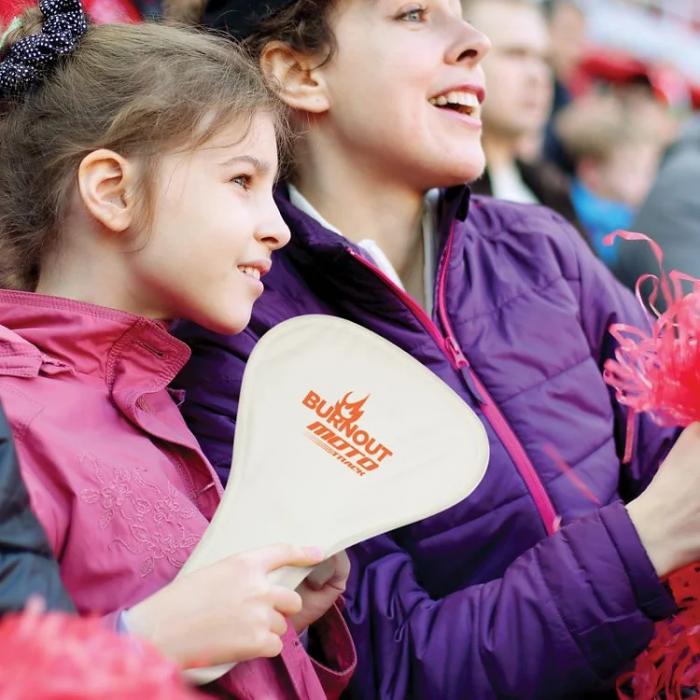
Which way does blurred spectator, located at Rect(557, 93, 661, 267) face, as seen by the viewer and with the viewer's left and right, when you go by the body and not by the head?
facing the viewer and to the right of the viewer

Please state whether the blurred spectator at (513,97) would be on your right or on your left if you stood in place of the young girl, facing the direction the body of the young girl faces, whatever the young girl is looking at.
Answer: on your left

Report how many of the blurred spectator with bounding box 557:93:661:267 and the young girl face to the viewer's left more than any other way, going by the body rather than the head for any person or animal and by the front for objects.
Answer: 0

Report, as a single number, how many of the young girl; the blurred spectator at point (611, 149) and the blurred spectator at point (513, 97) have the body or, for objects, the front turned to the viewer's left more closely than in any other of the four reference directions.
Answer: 0

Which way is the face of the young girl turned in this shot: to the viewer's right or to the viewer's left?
to the viewer's right

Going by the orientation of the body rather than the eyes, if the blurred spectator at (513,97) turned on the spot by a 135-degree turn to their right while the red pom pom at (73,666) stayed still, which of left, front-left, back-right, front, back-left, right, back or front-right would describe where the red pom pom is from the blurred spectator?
left

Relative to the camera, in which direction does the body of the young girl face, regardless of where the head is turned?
to the viewer's right

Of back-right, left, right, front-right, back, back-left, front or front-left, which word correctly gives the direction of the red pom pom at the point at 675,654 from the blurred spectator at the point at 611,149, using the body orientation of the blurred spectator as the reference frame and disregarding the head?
front-right

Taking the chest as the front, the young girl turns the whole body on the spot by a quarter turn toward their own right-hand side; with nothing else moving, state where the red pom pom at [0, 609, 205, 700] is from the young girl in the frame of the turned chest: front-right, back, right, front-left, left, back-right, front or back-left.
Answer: front

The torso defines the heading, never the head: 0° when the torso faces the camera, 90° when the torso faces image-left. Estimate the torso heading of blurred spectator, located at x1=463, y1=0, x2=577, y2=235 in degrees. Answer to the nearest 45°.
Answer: approximately 315°

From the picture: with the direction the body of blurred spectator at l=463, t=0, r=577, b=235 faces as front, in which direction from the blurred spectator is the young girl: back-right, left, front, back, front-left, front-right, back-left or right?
front-right

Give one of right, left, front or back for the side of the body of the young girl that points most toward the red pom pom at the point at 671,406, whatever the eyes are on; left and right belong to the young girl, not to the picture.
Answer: front

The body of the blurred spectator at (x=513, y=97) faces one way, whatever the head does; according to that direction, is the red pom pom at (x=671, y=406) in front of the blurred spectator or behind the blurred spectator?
in front

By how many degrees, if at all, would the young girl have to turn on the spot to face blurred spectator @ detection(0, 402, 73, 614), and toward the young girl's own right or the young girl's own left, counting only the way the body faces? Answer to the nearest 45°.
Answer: approximately 90° to the young girl's own right

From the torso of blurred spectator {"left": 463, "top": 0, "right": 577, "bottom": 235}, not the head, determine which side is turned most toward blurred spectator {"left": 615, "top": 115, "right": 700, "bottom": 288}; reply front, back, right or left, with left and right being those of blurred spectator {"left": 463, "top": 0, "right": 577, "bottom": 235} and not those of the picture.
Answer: front
